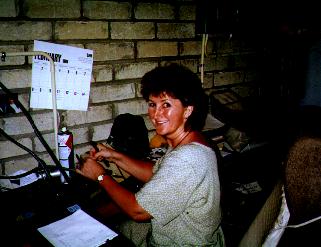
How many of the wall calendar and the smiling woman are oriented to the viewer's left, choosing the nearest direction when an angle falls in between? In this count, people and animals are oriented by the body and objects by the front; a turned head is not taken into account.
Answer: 1

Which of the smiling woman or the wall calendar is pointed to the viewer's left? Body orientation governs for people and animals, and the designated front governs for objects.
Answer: the smiling woman

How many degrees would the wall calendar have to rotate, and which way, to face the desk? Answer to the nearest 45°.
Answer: approximately 45° to its right

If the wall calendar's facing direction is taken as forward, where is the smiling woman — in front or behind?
in front

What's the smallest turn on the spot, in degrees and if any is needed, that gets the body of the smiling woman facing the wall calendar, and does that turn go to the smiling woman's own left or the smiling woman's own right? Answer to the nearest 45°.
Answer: approximately 45° to the smiling woman's own right

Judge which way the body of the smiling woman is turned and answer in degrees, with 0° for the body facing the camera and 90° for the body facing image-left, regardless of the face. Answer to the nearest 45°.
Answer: approximately 90°

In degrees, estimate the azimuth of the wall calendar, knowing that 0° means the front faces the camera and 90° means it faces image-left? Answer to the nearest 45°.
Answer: approximately 315°
